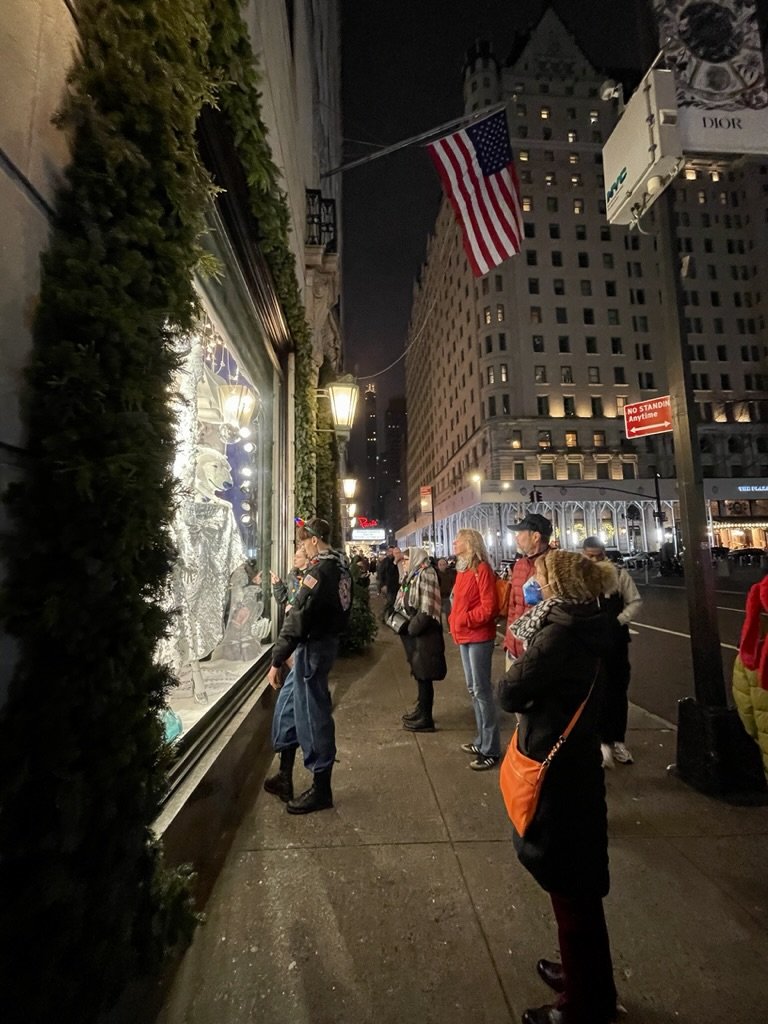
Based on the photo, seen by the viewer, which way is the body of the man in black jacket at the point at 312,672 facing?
to the viewer's left

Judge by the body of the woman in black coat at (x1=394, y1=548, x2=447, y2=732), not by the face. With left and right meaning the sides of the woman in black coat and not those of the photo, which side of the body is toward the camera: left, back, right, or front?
left

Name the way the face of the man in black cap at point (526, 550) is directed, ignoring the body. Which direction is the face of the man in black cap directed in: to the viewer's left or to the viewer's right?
to the viewer's left

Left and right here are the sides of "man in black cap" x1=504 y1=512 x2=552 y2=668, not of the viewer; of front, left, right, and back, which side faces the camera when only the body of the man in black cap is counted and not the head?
left

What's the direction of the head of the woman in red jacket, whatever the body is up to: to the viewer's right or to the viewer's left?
to the viewer's left

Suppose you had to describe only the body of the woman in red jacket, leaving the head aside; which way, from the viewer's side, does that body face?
to the viewer's left
